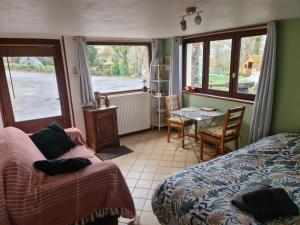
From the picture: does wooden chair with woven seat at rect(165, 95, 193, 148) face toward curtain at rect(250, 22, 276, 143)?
yes

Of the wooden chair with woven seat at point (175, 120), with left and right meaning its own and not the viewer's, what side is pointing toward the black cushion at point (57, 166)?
right

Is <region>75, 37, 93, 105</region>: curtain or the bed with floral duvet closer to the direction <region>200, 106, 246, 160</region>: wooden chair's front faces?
the curtain

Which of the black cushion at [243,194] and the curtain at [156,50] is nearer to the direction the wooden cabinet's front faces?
the black cushion

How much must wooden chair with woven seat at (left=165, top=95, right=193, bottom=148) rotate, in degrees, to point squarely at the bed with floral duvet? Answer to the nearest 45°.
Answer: approximately 45° to its right

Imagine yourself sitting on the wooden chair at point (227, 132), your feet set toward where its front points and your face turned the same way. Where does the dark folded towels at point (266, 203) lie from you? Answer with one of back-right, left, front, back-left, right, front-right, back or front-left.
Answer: back-left

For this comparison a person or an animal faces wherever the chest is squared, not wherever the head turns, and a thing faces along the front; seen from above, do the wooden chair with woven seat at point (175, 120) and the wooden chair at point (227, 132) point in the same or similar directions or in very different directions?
very different directions

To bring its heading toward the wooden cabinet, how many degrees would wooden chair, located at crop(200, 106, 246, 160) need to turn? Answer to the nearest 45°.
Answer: approximately 45° to its left

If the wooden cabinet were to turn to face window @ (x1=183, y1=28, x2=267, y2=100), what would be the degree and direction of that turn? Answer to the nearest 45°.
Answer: approximately 45° to its left

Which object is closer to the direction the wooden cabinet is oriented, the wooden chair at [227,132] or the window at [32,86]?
the wooden chair
